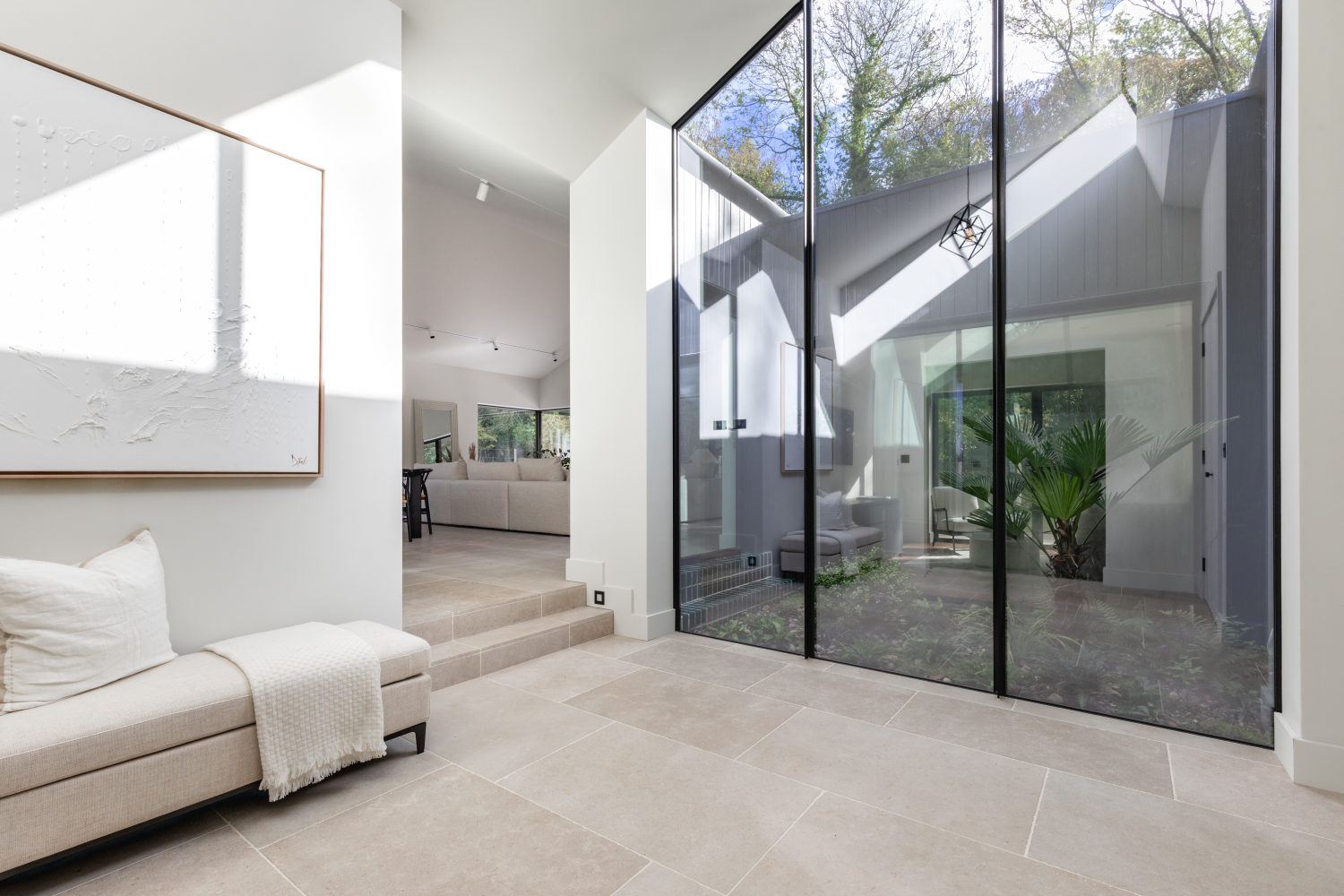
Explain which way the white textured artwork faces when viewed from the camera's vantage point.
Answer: facing the viewer and to the right of the viewer

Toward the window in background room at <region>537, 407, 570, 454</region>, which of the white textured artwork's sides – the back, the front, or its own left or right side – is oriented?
left

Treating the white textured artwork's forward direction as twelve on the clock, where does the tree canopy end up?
The tree canopy is roughly at 11 o'clock from the white textured artwork.

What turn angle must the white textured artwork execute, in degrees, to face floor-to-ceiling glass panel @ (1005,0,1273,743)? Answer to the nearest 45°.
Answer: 0° — it already faces it

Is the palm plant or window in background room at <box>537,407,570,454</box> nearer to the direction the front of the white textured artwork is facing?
the palm plant

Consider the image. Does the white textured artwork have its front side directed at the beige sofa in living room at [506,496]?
no

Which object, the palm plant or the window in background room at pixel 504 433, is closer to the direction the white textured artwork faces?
the palm plant

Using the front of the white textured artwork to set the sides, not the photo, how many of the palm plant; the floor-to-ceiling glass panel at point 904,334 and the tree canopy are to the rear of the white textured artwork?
0

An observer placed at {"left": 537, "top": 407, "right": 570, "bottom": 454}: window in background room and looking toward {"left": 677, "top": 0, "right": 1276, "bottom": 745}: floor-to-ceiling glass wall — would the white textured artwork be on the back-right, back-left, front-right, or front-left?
front-right

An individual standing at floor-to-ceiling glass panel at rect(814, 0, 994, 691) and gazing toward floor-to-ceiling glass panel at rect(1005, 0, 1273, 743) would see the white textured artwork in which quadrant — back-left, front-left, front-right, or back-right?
back-right

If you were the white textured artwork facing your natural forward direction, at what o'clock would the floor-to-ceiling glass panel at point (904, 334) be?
The floor-to-ceiling glass panel is roughly at 11 o'clock from the white textured artwork.
